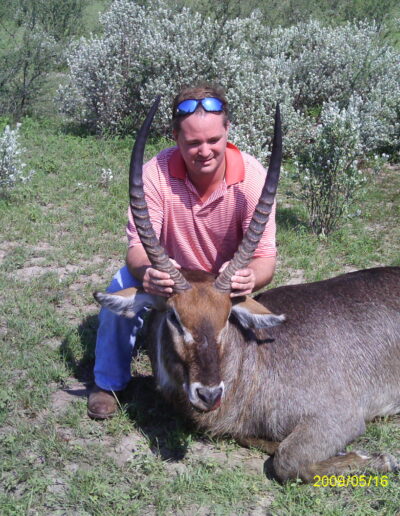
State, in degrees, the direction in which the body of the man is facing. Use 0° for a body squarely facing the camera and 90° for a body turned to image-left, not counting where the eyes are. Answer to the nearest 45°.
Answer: approximately 0°

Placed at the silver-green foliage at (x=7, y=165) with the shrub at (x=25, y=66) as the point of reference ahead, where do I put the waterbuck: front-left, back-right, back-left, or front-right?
back-right

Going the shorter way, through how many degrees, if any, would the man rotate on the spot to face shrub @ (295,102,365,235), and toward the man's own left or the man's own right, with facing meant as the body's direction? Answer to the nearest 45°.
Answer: approximately 135° to the man's own left

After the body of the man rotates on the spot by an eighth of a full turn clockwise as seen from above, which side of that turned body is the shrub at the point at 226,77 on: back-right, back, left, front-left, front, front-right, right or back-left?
back-right

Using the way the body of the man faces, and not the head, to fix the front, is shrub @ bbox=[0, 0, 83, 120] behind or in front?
behind

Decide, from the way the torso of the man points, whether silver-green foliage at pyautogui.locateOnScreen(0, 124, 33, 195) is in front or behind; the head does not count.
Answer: behind
